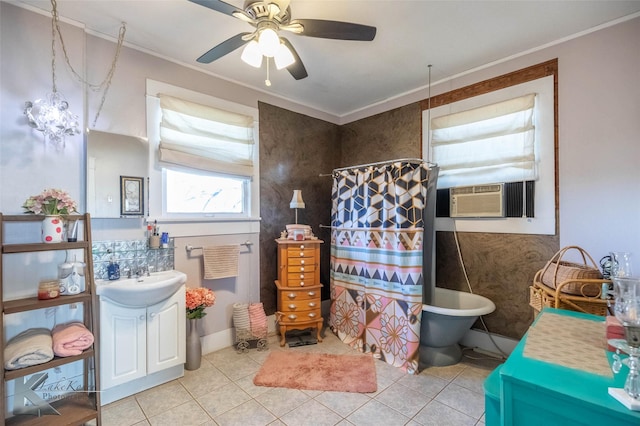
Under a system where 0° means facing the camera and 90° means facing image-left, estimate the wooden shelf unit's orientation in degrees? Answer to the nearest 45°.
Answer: approximately 315°

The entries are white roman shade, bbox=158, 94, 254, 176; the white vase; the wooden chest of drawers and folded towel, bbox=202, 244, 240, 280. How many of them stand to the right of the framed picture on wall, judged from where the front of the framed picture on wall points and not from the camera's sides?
1

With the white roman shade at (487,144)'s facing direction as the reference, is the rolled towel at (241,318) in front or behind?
in front

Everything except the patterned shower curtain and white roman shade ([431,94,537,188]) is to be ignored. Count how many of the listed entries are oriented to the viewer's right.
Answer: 0

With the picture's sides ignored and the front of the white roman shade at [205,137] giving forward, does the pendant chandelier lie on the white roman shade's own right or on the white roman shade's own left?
on the white roman shade's own right

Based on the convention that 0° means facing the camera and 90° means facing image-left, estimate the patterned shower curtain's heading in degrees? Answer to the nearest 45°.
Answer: approximately 45°

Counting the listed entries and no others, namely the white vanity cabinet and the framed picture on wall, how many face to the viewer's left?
0

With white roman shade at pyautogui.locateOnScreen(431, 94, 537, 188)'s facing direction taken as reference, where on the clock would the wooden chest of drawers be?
The wooden chest of drawers is roughly at 1 o'clock from the white roman shade.

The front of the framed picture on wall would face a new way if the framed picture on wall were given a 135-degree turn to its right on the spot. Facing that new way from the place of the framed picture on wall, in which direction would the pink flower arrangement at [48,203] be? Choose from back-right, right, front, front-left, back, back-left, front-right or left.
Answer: front-left

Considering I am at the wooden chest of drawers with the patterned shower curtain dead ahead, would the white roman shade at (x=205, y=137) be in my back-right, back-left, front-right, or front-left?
back-right

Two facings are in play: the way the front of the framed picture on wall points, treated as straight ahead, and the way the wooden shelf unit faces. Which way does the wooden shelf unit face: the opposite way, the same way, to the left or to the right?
the same way

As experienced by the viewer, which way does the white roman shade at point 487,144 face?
facing the viewer and to the left of the viewer
